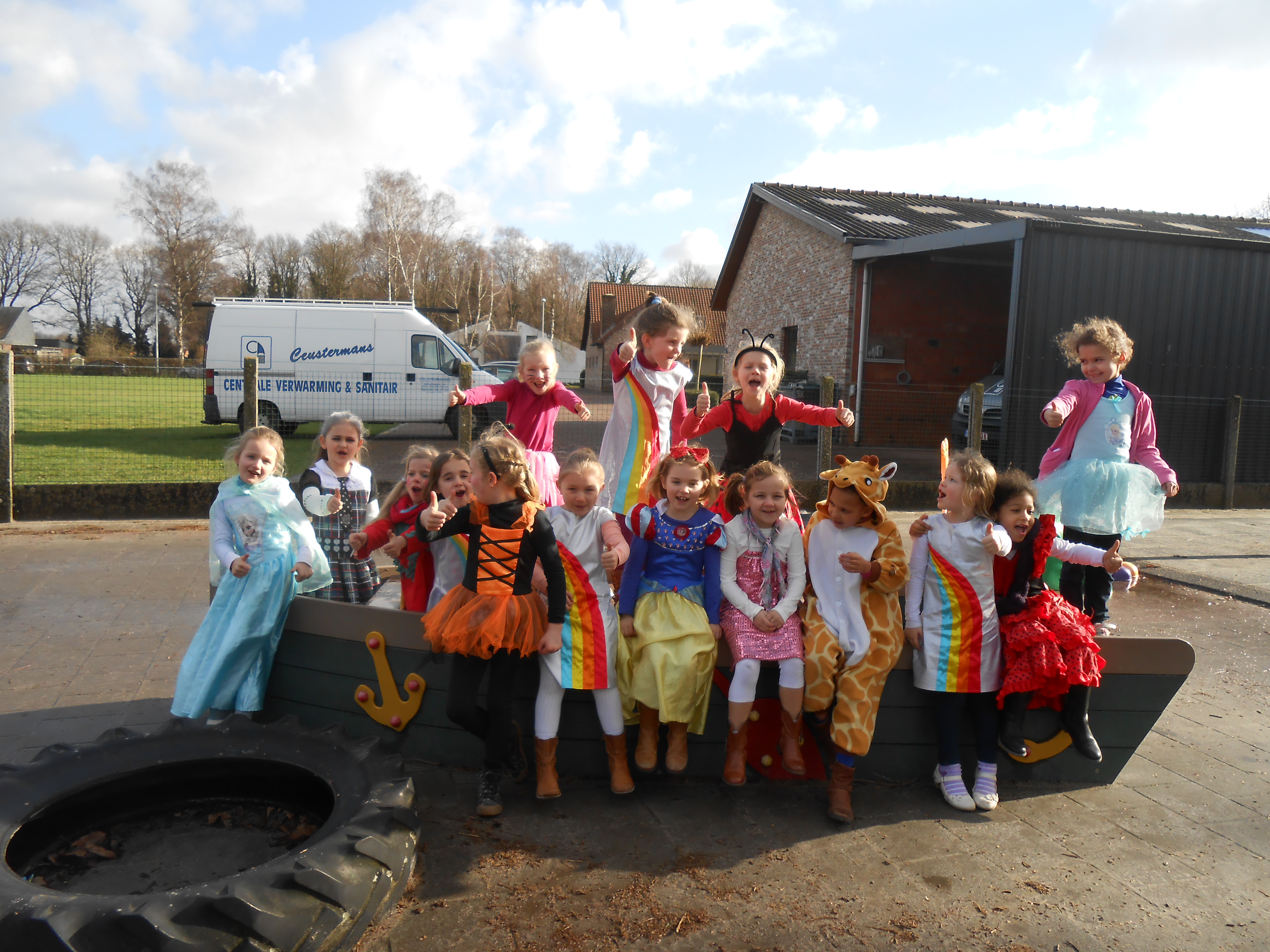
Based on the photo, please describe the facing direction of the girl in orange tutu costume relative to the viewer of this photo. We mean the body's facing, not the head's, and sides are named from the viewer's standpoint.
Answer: facing the viewer

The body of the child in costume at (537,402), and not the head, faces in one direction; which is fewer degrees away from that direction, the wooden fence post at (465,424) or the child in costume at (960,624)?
the child in costume

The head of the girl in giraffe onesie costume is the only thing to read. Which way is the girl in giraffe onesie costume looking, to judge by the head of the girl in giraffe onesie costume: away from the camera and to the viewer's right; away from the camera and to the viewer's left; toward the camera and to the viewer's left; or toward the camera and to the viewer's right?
toward the camera and to the viewer's left

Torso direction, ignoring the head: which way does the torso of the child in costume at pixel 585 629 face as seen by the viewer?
toward the camera

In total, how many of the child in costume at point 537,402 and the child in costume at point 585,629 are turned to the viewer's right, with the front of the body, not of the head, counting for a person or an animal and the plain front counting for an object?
0

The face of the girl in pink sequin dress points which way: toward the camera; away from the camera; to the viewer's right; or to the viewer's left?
toward the camera

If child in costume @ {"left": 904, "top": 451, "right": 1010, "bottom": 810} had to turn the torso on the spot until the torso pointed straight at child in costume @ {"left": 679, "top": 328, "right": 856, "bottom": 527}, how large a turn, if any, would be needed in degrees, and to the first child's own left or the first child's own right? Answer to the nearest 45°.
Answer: approximately 135° to the first child's own right

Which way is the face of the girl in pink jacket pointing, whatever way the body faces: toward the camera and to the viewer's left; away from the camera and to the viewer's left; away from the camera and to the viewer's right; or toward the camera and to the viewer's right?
toward the camera and to the viewer's left

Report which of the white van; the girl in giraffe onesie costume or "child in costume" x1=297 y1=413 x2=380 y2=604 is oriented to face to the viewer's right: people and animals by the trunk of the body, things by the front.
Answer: the white van

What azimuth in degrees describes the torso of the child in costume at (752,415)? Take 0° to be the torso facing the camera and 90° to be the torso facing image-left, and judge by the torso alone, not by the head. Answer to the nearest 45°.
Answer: approximately 0°

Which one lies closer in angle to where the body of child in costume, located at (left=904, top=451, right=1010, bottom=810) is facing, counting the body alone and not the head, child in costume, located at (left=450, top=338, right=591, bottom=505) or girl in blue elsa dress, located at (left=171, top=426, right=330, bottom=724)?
the girl in blue elsa dress

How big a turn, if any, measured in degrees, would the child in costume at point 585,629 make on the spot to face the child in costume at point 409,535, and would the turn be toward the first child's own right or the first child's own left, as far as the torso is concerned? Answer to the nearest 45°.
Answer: approximately 135° to the first child's own right

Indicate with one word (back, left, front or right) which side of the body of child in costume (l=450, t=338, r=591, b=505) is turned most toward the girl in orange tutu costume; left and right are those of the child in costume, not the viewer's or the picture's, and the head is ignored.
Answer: front

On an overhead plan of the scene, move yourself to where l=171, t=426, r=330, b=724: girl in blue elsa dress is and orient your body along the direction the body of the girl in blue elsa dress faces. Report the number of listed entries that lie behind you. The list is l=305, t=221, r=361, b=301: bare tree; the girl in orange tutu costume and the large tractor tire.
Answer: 1
